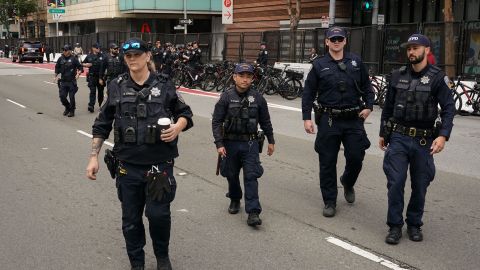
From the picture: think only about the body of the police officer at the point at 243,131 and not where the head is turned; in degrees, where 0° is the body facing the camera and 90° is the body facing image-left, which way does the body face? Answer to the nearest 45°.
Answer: approximately 0°

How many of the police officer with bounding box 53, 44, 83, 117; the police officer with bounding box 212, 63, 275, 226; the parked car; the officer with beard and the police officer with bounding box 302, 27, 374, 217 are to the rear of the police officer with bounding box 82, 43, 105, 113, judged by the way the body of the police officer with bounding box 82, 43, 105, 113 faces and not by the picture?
1

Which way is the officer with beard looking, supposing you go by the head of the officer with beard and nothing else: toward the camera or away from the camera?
toward the camera

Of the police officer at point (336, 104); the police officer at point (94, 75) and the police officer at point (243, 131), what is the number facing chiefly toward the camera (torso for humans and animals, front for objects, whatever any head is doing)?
3

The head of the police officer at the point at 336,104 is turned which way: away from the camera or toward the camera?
toward the camera

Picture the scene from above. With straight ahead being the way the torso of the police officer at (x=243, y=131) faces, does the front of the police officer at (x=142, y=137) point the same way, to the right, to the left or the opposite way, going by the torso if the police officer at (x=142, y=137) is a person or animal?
the same way

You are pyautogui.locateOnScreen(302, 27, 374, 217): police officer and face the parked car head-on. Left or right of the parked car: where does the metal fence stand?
right

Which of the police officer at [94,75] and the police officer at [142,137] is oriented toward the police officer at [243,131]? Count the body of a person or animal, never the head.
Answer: the police officer at [94,75]

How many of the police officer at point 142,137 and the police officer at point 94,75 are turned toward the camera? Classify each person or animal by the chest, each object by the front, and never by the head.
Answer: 2

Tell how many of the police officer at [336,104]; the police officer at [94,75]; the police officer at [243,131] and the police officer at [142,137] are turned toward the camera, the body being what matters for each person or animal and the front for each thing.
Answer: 4

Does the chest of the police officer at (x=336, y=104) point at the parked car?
no

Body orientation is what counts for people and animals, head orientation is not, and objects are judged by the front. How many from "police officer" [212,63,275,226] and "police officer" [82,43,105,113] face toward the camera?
2

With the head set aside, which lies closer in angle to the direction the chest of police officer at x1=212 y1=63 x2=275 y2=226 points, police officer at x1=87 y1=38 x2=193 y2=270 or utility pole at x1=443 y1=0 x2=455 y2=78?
the police officer

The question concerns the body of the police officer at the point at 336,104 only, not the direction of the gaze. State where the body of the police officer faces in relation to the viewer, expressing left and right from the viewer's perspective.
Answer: facing the viewer

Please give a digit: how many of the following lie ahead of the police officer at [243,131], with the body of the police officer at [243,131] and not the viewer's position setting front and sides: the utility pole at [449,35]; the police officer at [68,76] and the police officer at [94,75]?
0

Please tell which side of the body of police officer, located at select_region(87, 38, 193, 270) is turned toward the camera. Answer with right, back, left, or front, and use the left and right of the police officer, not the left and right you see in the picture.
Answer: front

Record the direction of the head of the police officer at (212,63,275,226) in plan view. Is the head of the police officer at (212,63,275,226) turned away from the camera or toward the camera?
toward the camera

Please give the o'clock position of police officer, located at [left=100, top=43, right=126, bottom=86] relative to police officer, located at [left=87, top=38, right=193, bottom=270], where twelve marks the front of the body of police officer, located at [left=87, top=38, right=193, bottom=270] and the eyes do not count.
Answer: police officer, located at [left=100, top=43, right=126, bottom=86] is roughly at 6 o'clock from police officer, located at [left=87, top=38, right=193, bottom=270].

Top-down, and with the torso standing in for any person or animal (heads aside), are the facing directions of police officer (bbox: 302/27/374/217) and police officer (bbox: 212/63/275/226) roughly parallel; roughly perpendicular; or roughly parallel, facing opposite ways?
roughly parallel

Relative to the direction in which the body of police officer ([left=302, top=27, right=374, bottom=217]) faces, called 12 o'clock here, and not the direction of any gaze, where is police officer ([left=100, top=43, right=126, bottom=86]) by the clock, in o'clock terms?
police officer ([left=100, top=43, right=126, bottom=86]) is roughly at 5 o'clock from police officer ([left=302, top=27, right=374, bottom=217]).

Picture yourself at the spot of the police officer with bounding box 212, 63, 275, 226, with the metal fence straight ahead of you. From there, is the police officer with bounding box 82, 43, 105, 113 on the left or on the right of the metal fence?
left

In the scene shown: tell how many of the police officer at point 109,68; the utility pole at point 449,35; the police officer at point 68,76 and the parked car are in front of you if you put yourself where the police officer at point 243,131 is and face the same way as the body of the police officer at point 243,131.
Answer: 0
